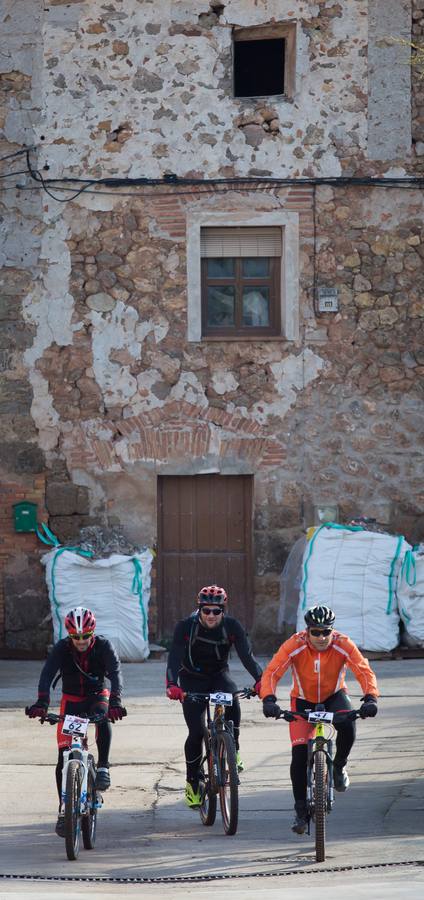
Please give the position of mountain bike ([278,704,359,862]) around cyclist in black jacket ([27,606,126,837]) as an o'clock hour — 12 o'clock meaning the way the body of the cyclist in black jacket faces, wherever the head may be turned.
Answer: The mountain bike is roughly at 10 o'clock from the cyclist in black jacket.

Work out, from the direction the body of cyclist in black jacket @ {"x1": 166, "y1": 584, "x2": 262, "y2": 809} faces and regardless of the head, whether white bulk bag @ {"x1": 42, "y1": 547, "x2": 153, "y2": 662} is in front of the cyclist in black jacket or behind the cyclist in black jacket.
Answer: behind

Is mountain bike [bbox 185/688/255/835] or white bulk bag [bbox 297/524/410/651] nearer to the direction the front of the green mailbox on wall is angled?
the mountain bike

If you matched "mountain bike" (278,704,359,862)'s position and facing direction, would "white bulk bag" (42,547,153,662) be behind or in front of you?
behind

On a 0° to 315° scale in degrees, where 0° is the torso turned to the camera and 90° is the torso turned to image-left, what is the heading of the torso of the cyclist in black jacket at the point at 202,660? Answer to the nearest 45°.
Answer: approximately 0°

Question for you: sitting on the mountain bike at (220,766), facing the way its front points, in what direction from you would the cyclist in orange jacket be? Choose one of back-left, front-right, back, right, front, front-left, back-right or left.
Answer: left

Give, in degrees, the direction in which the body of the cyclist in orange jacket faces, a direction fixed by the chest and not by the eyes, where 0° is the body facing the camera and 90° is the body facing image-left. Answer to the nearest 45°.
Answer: approximately 0°

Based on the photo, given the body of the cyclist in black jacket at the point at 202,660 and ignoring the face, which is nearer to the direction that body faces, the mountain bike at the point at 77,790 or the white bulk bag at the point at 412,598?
the mountain bike

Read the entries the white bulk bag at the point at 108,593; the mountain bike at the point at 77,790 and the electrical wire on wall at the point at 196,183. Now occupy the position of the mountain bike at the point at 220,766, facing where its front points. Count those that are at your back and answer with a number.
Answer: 2

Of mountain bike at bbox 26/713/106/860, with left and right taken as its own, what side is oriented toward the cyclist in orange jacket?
left
